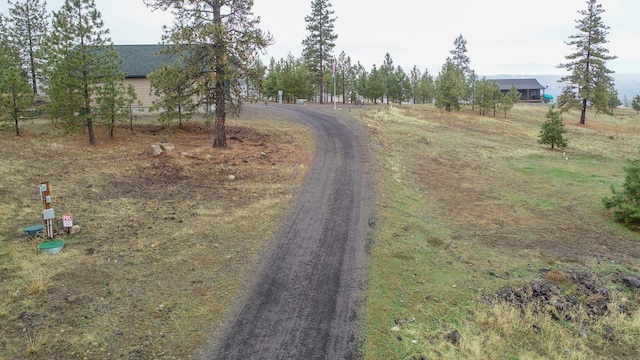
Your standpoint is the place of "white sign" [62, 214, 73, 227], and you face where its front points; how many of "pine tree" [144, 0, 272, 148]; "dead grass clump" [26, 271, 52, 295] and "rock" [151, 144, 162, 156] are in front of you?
1

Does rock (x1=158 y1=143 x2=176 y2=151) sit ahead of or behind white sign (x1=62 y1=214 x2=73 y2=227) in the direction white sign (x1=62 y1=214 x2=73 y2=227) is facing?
behind

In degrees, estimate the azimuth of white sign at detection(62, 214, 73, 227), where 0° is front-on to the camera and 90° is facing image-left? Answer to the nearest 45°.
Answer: approximately 0°

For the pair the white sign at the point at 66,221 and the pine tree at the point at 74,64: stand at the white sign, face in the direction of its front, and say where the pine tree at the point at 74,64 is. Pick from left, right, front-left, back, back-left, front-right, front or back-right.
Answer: back

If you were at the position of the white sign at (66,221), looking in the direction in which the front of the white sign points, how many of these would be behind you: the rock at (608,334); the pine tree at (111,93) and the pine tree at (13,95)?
2

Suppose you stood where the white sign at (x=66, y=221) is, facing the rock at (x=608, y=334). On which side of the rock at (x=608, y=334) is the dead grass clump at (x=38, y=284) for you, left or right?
right

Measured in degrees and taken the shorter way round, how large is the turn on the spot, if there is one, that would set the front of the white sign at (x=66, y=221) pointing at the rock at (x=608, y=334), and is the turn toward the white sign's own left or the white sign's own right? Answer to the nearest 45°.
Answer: approximately 45° to the white sign's own left

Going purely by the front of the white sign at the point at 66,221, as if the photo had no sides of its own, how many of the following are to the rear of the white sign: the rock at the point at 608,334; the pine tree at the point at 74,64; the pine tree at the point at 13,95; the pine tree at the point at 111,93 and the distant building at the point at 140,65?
4

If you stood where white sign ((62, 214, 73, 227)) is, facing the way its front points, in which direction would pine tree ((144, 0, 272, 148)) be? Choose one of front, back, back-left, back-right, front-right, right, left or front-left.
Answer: back-left

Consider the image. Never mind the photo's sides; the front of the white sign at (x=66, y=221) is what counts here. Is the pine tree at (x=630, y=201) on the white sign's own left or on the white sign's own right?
on the white sign's own left

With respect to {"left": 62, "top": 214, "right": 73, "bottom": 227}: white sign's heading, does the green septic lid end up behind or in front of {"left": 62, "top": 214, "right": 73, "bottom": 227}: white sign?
in front

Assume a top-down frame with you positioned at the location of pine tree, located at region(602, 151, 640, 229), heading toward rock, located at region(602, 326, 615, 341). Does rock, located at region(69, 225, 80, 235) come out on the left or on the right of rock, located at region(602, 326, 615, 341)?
right

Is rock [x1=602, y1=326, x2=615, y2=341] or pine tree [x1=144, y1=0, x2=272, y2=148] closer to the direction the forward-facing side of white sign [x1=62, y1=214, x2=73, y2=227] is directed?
the rock
